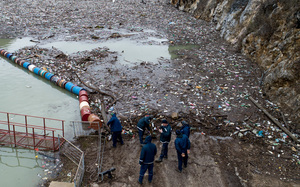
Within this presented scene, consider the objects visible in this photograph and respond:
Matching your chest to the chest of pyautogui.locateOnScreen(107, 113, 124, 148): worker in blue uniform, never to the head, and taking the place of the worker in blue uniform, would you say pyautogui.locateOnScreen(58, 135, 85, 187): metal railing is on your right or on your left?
on your left

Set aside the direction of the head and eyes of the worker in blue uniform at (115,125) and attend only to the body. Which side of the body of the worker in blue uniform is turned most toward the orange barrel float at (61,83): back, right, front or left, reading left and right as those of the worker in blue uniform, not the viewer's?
front

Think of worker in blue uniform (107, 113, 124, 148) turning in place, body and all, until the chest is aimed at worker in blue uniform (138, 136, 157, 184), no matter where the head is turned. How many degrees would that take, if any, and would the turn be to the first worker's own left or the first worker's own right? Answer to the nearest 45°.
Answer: approximately 180°

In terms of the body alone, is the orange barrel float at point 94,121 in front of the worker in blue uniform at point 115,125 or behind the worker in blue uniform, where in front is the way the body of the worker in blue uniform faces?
in front

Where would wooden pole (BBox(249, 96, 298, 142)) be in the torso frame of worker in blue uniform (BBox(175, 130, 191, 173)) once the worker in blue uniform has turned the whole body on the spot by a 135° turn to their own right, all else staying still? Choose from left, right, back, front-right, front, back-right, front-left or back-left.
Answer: front-left

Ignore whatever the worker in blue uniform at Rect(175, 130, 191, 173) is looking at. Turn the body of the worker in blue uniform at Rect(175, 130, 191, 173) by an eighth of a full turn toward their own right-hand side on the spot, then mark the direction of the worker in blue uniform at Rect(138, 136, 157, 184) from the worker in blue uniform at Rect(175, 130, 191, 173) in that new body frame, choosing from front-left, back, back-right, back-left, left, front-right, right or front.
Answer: back-left

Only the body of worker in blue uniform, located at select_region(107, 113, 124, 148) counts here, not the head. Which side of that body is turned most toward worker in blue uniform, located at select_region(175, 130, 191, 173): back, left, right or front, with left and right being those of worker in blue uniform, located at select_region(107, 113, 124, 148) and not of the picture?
back

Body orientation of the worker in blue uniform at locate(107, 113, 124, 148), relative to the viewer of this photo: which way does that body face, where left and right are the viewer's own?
facing away from the viewer and to the left of the viewer

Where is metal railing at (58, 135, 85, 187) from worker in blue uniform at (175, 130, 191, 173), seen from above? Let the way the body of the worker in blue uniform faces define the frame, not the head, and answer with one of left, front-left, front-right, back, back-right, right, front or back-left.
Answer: front-left

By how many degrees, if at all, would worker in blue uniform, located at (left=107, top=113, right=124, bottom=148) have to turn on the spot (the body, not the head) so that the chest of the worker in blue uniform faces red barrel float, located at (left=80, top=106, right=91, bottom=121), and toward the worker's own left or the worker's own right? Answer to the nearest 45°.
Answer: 0° — they already face it

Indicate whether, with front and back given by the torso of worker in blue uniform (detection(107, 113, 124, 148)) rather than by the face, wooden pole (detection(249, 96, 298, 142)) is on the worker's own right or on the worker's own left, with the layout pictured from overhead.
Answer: on the worker's own right

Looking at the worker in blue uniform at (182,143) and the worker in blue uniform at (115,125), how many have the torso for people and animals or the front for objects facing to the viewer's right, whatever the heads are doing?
0

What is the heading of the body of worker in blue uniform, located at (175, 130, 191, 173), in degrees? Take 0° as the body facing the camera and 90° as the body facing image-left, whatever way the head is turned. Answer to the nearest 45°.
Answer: approximately 135°
